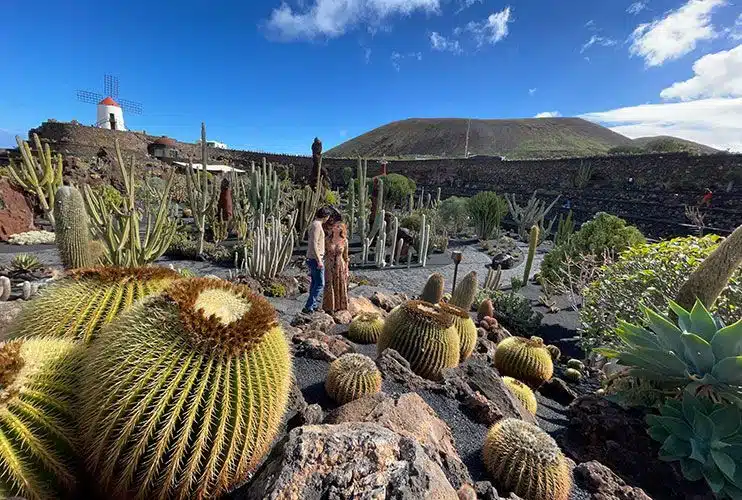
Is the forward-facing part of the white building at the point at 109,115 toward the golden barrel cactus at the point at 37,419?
yes

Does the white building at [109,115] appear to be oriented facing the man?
yes

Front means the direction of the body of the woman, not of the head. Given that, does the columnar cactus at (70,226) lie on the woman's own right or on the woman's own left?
on the woman's own right

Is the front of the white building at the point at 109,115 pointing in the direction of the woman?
yes

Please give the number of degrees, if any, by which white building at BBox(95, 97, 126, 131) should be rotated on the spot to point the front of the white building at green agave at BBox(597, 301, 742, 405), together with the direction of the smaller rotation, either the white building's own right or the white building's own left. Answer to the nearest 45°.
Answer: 0° — it already faces it

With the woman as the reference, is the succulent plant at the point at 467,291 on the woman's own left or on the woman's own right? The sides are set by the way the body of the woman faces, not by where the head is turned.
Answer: on the woman's own left

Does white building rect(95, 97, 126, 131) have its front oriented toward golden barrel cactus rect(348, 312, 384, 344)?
yes

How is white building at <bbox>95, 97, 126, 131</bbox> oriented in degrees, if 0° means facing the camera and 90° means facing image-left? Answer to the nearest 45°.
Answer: approximately 0°

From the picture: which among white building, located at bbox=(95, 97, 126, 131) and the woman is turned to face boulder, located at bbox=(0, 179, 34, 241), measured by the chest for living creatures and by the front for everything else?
the white building

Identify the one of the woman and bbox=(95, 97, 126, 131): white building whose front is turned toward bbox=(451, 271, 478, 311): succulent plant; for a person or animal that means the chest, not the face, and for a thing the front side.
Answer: the white building
